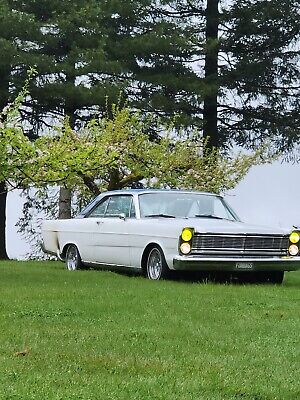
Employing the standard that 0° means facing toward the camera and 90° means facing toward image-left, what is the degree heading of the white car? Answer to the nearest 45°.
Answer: approximately 315°

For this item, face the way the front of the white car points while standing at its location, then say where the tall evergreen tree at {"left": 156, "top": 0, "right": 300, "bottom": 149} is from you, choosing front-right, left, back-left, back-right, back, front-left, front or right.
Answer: back-left
